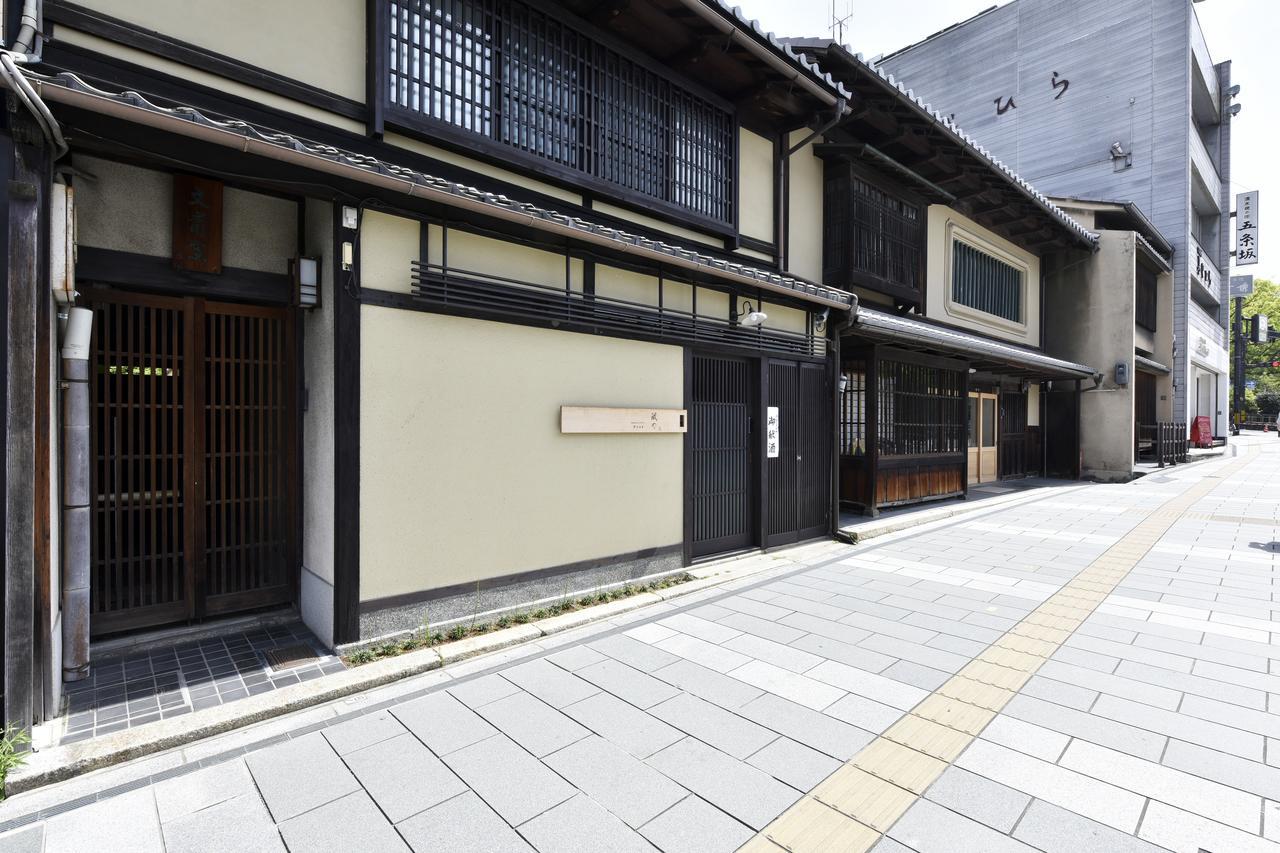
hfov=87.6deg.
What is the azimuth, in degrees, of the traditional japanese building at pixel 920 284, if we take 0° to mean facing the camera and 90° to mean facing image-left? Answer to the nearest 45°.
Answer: approximately 315°

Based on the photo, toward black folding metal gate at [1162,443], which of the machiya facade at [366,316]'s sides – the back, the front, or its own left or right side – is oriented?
left

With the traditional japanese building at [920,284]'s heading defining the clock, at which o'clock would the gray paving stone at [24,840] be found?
The gray paving stone is roughly at 2 o'clock from the traditional japanese building.

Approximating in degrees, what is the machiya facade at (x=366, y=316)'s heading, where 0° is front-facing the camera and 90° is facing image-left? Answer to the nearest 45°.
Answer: approximately 315°

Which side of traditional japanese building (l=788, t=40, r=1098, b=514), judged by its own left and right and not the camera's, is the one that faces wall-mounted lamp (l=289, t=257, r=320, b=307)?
right

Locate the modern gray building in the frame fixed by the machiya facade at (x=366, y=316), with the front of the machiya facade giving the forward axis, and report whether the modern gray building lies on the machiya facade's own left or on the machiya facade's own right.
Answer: on the machiya facade's own left
